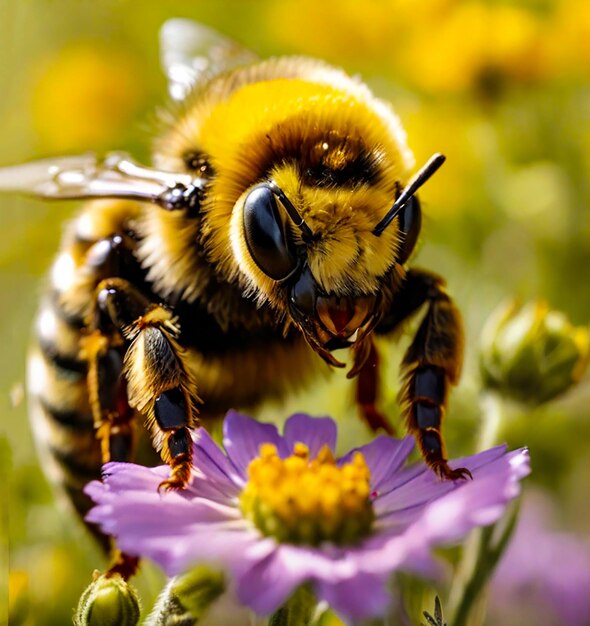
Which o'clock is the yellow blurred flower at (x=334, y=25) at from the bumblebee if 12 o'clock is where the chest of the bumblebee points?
The yellow blurred flower is roughly at 8 o'clock from the bumblebee.

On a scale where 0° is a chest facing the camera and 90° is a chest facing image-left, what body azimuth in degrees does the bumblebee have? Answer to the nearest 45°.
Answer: approximately 315°

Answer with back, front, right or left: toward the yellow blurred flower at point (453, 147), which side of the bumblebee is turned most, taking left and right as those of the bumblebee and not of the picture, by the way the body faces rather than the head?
left

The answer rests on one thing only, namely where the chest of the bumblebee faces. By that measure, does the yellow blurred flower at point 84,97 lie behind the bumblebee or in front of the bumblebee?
behind

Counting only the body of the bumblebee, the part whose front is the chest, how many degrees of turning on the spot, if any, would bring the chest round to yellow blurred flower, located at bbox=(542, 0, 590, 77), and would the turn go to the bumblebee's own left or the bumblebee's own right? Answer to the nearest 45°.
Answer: approximately 90° to the bumblebee's own left
